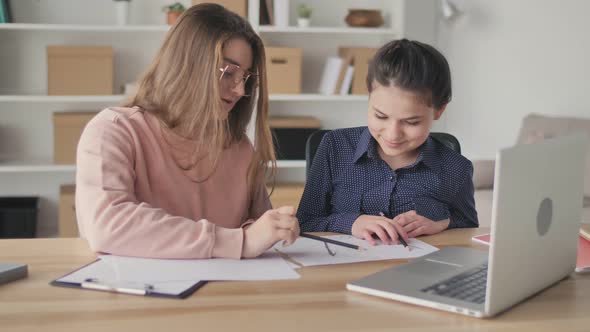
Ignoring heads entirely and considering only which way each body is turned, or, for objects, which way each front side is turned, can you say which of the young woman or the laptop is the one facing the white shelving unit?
the laptop

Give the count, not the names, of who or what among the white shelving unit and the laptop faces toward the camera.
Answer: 1

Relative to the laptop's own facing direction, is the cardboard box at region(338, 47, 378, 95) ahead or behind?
ahead

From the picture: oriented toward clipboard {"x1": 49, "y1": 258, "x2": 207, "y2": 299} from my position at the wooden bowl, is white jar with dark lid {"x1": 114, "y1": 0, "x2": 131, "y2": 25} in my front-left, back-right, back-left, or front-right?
front-right

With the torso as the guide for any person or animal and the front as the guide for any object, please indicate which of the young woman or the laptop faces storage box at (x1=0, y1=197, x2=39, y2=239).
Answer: the laptop

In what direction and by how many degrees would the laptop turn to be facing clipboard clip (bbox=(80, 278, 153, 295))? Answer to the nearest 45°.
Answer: approximately 45° to its left

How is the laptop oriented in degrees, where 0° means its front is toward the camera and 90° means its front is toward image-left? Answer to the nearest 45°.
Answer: approximately 135°

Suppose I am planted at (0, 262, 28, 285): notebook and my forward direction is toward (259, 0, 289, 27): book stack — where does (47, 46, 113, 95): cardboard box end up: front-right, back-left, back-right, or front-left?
front-left

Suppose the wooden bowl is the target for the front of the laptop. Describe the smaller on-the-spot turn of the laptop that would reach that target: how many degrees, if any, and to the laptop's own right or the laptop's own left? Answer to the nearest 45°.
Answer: approximately 45° to the laptop's own right

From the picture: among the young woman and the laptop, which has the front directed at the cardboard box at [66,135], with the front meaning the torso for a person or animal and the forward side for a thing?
the laptop

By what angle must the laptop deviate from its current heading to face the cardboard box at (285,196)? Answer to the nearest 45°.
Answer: approximately 45° to its right

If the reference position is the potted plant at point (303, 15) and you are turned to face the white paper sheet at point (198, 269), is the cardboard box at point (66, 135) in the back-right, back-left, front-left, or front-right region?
front-right

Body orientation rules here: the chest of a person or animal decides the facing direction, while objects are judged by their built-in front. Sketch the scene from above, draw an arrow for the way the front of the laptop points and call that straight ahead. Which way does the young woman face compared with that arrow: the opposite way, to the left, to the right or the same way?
the opposite way

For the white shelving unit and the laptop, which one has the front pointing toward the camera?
the white shelving unit

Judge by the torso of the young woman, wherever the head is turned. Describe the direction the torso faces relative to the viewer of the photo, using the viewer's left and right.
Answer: facing the viewer and to the right of the viewer

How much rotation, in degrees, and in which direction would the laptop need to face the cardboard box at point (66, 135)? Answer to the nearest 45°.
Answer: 0° — it already faces it

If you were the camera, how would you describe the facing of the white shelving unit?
facing the viewer

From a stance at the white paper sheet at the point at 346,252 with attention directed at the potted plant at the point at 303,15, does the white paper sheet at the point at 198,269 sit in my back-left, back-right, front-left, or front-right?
back-left
